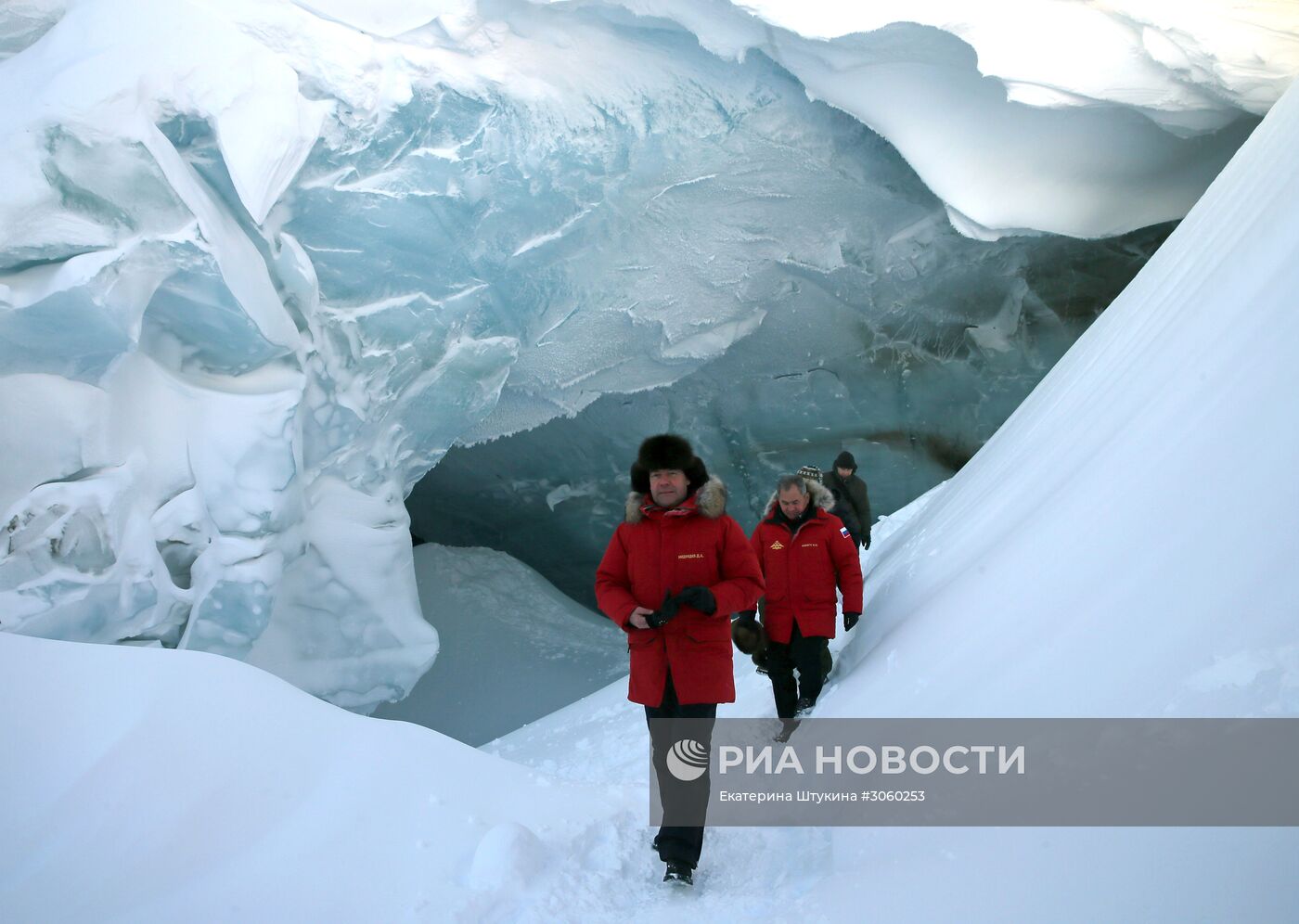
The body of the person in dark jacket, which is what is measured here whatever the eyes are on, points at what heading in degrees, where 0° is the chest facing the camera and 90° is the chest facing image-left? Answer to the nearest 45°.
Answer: approximately 0°

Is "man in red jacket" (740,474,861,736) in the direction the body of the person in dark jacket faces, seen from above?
yes
